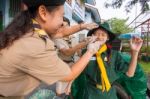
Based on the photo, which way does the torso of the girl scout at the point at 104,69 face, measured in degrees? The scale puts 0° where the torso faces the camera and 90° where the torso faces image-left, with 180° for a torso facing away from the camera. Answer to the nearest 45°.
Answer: approximately 0°

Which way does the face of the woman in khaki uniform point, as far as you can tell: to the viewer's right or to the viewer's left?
to the viewer's right
